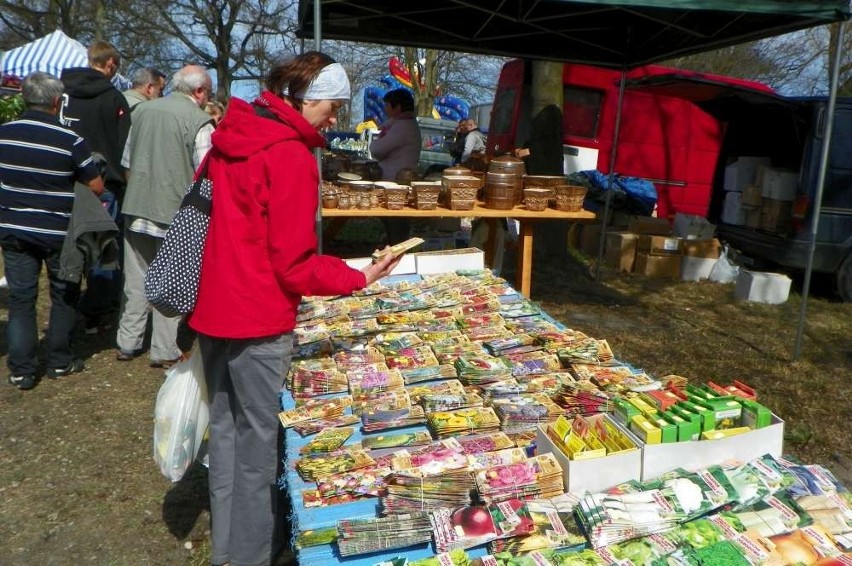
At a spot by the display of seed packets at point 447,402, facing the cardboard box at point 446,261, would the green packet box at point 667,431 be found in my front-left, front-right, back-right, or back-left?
back-right

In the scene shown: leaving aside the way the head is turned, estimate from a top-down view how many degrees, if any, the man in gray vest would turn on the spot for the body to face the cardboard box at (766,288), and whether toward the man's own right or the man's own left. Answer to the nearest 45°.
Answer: approximately 45° to the man's own right

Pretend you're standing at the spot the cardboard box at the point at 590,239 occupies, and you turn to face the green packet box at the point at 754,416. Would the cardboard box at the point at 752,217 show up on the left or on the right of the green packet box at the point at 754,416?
left

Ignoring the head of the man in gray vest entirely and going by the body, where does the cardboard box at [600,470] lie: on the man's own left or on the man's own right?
on the man's own right

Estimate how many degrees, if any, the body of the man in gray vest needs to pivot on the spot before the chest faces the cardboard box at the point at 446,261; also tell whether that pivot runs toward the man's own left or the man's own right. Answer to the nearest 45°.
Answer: approximately 45° to the man's own right

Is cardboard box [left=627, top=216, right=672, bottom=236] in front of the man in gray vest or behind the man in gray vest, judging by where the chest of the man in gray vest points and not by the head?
in front

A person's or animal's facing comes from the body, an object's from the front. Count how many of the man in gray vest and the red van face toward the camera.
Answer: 0

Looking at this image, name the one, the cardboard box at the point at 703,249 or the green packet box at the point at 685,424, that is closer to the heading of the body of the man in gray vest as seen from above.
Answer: the cardboard box

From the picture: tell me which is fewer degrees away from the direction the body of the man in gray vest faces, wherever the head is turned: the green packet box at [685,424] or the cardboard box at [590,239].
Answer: the cardboard box

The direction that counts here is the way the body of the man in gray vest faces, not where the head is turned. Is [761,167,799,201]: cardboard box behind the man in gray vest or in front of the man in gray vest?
in front

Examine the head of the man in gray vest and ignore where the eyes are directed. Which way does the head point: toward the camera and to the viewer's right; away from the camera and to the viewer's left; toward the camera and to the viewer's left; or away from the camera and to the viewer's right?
away from the camera and to the viewer's right
